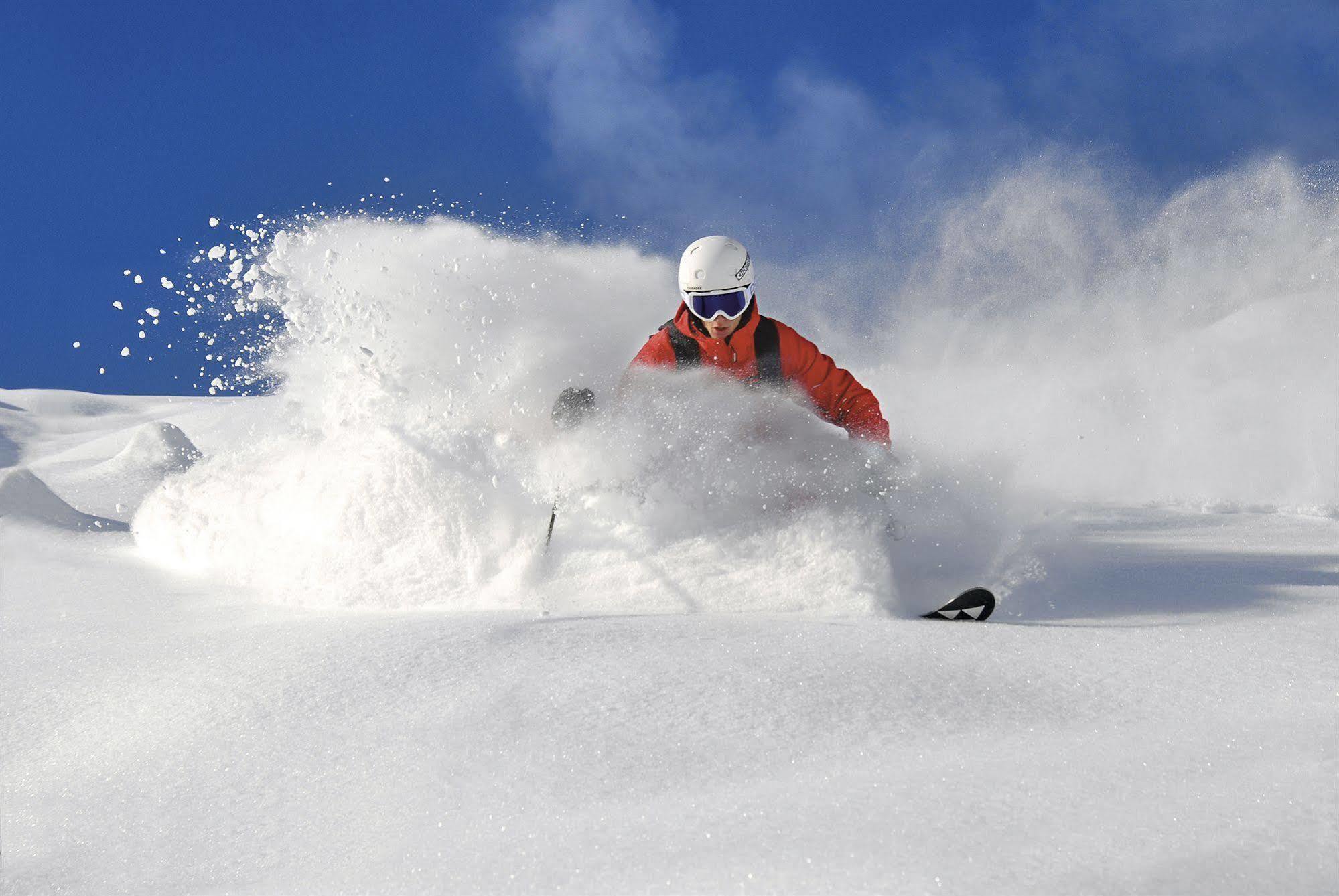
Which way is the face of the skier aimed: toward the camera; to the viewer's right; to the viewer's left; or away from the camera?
toward the camera

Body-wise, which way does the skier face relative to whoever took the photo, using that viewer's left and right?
facing the viewer
